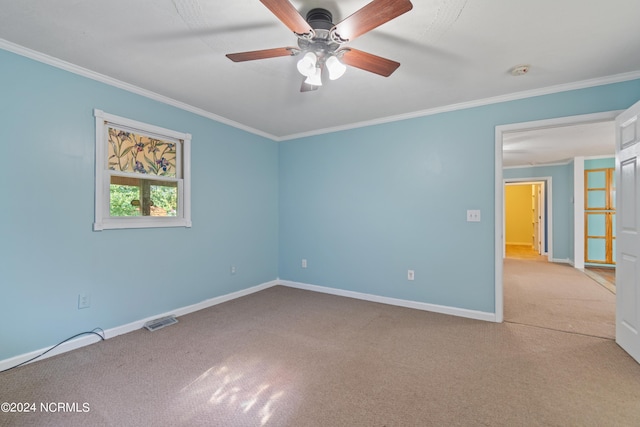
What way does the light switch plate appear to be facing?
toward the camera

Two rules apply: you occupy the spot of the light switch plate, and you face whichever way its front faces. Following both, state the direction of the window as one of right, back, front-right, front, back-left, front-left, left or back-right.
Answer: front-right

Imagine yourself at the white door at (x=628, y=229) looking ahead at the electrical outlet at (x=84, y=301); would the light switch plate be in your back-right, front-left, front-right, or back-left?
front-right

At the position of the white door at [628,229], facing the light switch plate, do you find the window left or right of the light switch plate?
left

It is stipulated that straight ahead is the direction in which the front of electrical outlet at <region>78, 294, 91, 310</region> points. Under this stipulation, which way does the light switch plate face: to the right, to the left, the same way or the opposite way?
to the right

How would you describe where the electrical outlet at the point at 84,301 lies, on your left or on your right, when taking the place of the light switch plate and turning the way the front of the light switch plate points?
on your right

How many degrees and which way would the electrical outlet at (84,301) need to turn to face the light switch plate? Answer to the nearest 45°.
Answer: approximately 45° to its left

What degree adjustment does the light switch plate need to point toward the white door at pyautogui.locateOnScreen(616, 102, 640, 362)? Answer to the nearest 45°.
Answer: approximately 90° to its left
